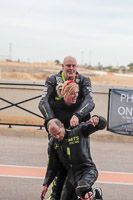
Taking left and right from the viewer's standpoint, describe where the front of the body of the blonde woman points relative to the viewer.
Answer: facing the viewer and to the right of the viewer

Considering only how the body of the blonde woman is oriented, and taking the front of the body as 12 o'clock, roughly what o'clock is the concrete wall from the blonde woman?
The concrete wall is roughly at 7 o'clock from the blonde woman.

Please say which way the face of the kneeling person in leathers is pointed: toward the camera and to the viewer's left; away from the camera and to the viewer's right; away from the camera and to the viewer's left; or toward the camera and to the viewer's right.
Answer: toward the camera and to the viewer's left
